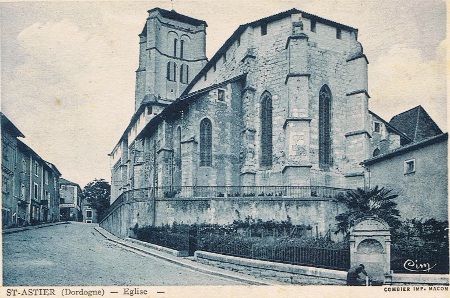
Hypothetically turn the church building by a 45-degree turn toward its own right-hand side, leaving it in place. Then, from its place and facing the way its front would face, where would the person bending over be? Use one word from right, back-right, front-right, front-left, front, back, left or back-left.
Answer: back

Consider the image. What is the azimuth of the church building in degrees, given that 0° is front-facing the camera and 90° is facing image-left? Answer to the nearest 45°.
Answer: approximately 135°

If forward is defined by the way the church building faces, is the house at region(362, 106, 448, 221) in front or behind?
behind

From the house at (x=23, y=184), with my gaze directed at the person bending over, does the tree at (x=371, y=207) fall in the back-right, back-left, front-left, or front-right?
front-left

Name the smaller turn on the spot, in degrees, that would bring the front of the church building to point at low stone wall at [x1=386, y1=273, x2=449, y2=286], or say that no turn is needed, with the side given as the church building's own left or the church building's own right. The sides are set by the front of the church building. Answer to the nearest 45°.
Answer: approximately 135° to the church building's own left

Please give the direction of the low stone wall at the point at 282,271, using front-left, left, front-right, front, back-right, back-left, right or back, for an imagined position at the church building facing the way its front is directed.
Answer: back-left

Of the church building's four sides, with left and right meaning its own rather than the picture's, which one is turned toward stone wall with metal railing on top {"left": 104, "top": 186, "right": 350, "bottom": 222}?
left
